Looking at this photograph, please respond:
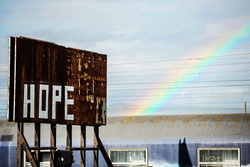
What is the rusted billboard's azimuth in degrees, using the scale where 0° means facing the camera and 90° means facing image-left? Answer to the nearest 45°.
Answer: approximately 315°
